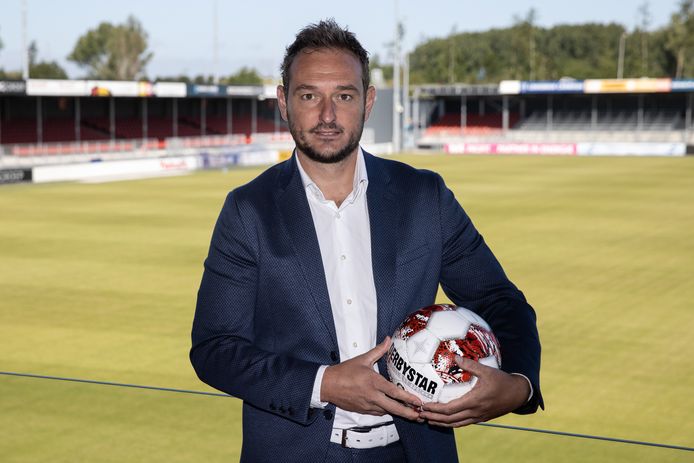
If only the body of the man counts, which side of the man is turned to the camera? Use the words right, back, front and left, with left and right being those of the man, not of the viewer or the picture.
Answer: front
